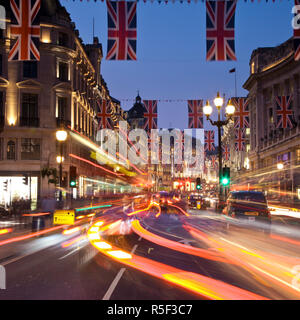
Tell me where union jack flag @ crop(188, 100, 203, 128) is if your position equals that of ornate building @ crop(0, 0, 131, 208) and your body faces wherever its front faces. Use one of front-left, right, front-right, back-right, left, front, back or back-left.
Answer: front

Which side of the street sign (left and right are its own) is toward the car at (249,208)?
left

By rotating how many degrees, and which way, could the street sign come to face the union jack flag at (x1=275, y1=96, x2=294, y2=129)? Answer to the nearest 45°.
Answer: approximately 135° to its left

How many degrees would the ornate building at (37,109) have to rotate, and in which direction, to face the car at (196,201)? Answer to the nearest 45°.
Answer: approximately 45° to its left

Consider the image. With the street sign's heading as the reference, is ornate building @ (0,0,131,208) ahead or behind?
behind

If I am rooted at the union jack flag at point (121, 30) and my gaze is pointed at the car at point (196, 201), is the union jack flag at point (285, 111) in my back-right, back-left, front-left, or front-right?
front-right

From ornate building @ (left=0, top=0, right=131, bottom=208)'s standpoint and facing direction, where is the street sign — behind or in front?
in front

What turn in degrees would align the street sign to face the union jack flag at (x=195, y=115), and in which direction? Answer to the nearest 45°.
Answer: approximately 135° to its left

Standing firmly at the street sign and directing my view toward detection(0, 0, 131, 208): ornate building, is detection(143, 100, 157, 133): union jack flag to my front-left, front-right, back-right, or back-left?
front-right

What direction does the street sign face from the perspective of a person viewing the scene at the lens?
facing the viewer

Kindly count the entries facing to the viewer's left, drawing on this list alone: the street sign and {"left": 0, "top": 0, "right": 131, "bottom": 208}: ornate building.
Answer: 0
